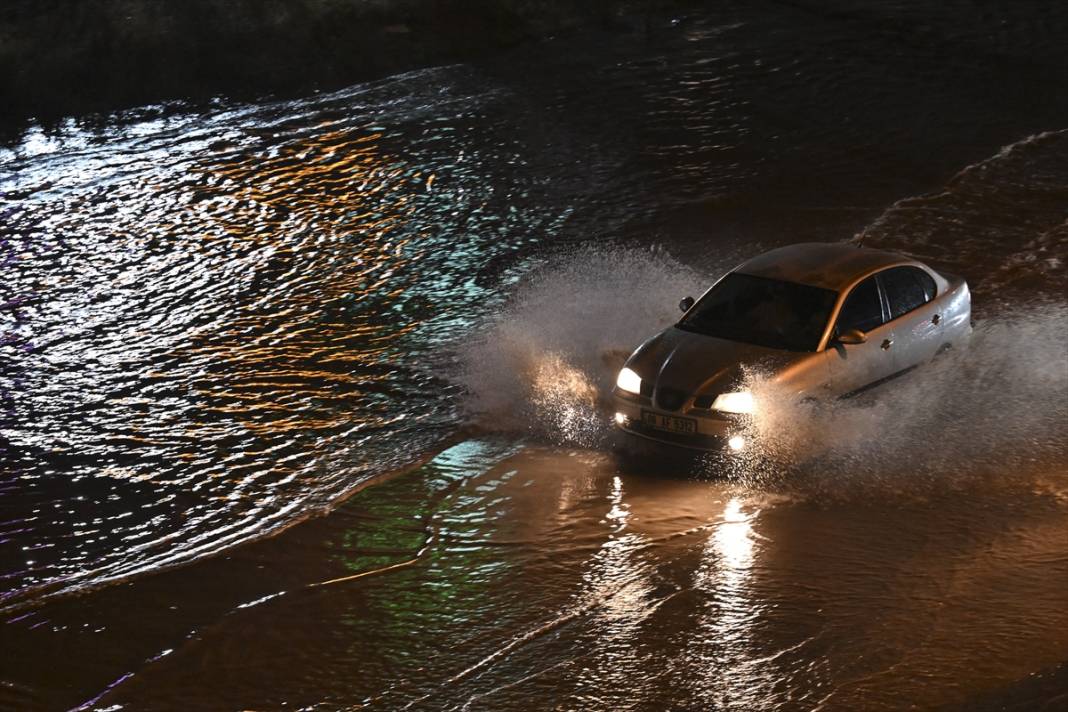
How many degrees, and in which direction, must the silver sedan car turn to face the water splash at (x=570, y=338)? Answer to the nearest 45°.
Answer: approximately 90° to its right

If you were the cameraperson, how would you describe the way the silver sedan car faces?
facing the viewer and to the left of the viewer
